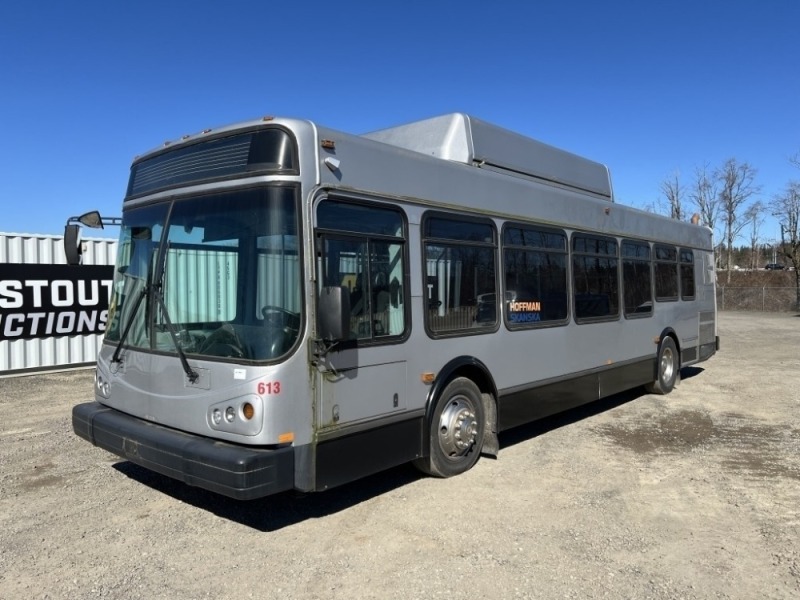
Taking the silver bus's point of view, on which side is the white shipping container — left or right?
on its right

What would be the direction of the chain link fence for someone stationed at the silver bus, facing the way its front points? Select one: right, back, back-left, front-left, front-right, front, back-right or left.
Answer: back

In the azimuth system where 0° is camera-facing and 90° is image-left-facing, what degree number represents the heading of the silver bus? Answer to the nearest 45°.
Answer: approximately 45°

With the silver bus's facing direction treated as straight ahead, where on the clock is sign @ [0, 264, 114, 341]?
The sign is roughly at 3 o'clock from the silver bus.

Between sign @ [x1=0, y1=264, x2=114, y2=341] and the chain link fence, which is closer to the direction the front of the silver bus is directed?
the sign
